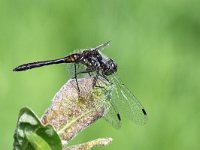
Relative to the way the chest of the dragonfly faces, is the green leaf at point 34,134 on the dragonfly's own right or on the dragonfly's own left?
on the dragonfly's own right

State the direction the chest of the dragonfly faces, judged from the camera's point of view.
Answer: to the viewer's right
